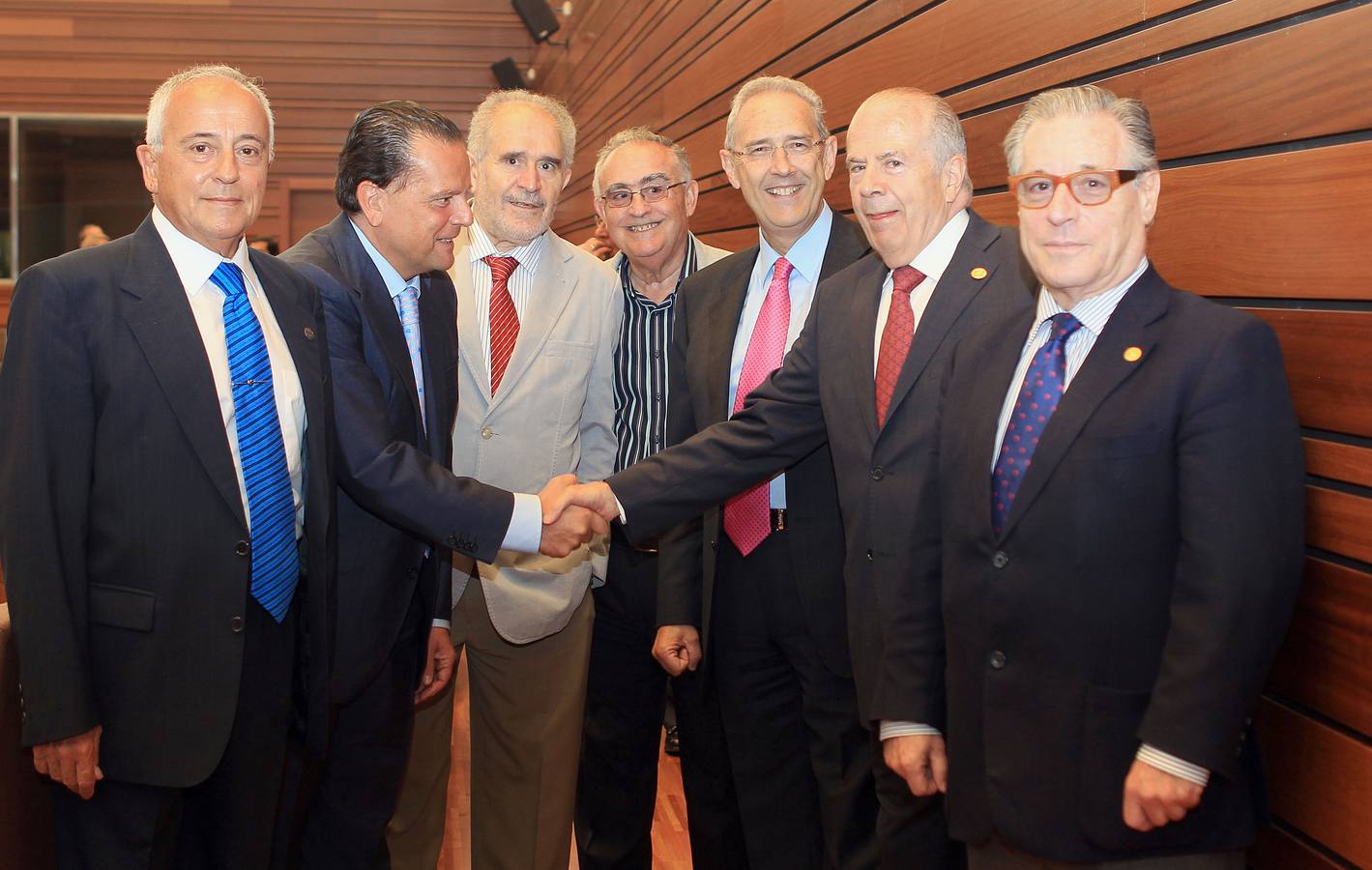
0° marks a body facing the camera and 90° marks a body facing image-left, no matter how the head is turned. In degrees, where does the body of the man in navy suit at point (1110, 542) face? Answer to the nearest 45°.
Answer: approximately 45°

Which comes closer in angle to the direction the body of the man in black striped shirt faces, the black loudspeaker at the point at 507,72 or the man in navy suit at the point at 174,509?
the man in navy suit

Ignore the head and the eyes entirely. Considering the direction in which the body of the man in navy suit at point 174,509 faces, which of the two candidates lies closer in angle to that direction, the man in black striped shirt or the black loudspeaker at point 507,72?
the man in black striped shirt

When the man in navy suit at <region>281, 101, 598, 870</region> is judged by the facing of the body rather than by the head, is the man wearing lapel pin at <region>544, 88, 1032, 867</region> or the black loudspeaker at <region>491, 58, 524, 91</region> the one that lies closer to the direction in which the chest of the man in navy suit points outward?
the man wearing lapel pin

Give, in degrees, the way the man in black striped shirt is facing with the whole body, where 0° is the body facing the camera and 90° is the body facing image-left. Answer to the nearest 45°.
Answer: approximately 0°

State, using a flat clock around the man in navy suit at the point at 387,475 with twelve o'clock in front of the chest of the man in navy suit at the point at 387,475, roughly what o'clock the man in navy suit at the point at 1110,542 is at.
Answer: the man in navy suit at the point at 1110,542 is roughly at 12 o'clock from the man in navy suit at the point at 387,475.
